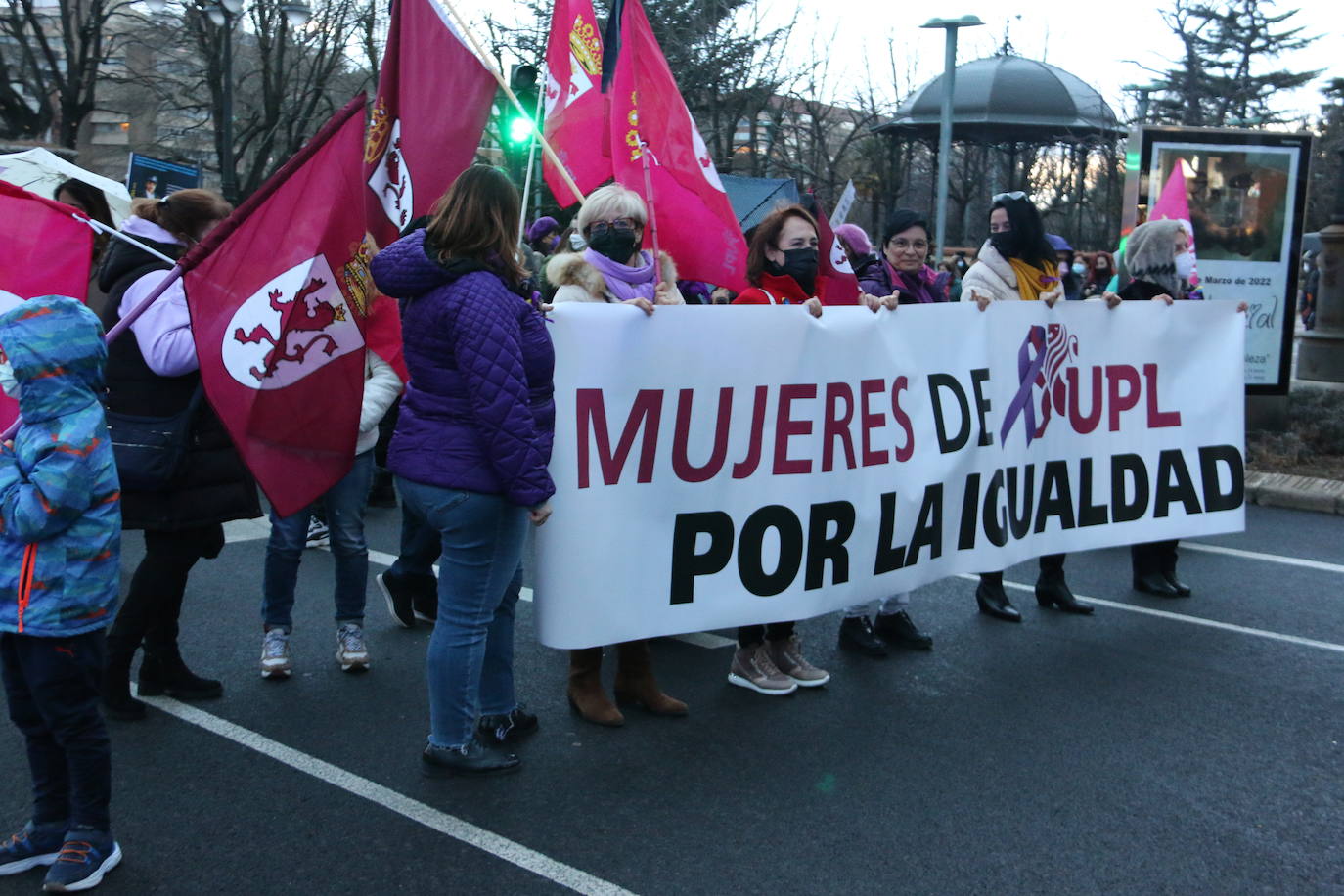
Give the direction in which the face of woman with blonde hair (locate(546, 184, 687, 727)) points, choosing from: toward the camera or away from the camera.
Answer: toward the camera

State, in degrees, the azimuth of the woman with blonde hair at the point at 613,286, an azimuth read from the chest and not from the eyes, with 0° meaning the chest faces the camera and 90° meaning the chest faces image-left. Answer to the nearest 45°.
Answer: approximately 315°

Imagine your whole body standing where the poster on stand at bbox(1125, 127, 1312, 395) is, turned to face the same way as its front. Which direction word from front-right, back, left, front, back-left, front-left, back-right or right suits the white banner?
front

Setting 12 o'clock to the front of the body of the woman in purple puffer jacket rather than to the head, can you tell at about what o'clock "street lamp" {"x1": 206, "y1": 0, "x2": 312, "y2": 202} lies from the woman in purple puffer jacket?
The street lamp is roughly at 10 o'clock from the woman in purple puffer jacket.

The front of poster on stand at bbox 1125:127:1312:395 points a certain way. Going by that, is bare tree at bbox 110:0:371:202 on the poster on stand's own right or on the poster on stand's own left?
on the poster on stand's own right

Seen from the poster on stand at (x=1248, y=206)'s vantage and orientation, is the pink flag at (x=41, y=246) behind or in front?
in front

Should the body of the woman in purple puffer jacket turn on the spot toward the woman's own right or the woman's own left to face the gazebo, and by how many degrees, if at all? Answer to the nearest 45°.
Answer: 0° — they already face it

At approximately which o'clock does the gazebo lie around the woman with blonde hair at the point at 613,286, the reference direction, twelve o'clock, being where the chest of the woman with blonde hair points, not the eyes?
The gazebo is roughly at 8 o'clock from the woman with blonde hair.

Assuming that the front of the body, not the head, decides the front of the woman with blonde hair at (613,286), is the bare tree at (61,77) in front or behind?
behind

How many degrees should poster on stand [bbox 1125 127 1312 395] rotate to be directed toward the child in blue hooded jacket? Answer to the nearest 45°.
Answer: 0° — it already faces them

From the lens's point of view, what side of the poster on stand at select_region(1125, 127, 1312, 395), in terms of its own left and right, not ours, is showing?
front

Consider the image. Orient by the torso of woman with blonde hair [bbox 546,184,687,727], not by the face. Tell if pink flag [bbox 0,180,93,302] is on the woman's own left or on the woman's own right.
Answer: on the woman's own right

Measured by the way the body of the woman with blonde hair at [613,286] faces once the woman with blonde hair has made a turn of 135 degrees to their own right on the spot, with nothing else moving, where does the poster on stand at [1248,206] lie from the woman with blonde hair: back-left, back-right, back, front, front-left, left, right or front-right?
back-right

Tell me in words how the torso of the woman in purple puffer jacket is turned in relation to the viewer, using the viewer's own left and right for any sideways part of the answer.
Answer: facing away from the viewer and to the right of the viewer

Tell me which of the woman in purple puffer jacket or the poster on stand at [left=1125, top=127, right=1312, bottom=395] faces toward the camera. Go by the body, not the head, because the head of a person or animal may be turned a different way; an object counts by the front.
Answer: the poster on stand

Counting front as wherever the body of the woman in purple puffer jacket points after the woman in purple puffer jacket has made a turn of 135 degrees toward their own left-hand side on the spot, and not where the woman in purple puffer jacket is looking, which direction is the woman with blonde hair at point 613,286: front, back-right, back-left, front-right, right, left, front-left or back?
back-right

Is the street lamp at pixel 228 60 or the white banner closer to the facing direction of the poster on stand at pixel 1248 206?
the white banner

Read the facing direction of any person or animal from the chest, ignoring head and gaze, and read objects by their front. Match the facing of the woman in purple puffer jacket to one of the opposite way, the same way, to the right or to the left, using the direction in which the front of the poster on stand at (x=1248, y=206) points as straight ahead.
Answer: the opposite way

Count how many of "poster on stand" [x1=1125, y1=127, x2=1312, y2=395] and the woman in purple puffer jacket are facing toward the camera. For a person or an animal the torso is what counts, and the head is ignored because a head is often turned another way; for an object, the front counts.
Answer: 1

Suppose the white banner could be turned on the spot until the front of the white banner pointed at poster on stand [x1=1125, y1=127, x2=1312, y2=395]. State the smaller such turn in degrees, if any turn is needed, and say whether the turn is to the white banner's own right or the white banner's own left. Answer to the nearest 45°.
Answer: approximately 90° to the white banner's own left
